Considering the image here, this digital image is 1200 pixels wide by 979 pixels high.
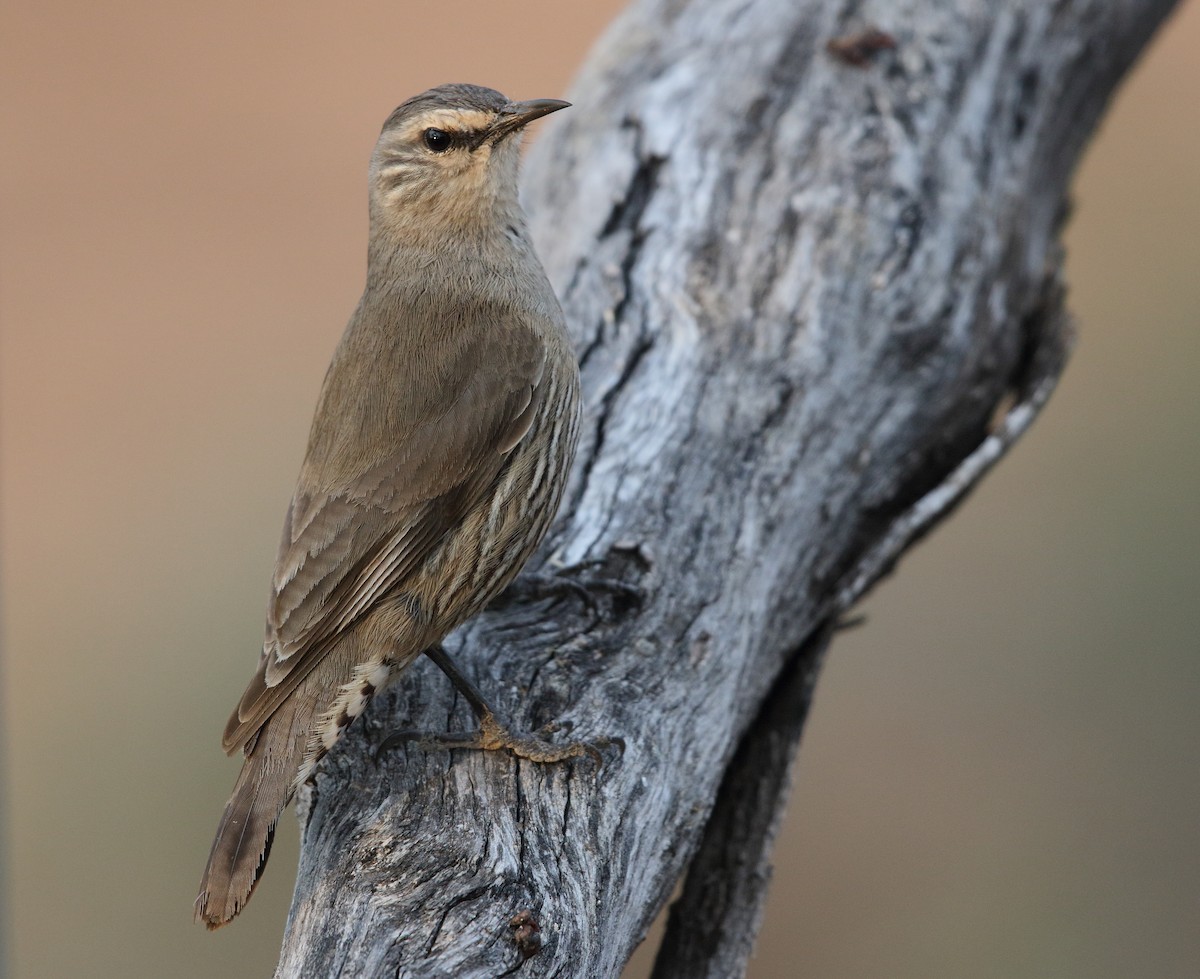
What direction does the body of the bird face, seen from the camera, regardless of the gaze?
to the viewer's right
